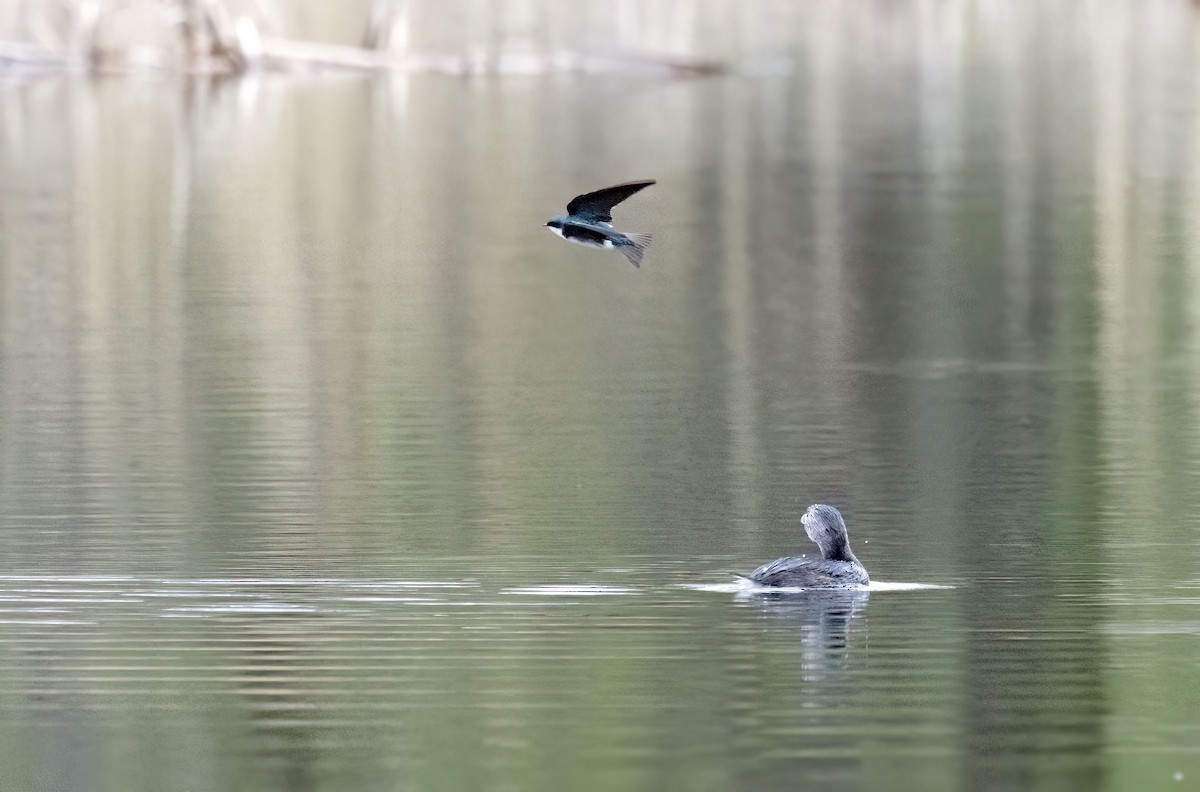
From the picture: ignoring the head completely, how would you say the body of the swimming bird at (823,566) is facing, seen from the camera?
to the viewer's right

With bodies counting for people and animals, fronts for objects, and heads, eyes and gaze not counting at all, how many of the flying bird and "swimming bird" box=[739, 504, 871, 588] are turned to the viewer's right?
1

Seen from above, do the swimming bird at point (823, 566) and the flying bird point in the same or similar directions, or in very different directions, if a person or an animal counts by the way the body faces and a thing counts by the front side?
very different directions

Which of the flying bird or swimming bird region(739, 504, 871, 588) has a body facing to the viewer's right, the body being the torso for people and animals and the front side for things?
the swimming bird

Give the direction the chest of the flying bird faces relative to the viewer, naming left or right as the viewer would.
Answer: facing to the left of the viewer
